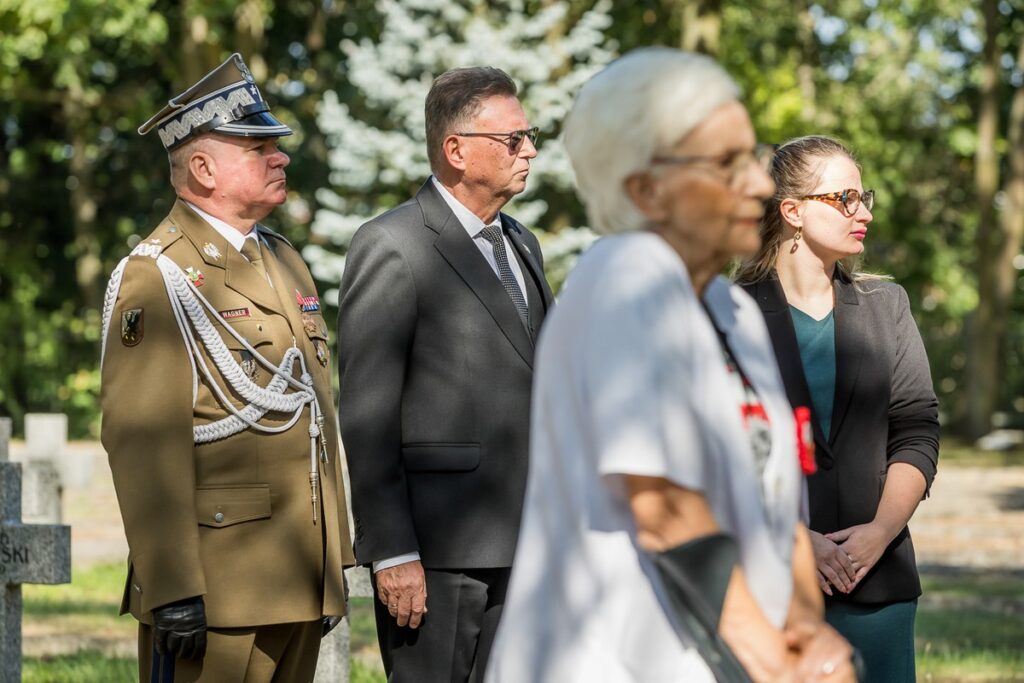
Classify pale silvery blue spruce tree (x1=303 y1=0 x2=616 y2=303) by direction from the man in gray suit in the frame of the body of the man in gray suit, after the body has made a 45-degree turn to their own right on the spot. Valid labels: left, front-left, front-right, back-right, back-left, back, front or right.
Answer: back

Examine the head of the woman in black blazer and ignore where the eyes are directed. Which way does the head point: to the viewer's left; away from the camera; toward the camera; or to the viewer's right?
to the viewer's right

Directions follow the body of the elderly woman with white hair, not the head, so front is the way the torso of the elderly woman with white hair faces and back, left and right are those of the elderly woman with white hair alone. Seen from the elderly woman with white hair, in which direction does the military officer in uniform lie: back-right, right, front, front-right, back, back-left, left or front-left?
back-left

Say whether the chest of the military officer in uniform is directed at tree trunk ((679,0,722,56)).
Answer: no

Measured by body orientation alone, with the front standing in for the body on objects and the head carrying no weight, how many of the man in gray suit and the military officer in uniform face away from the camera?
0

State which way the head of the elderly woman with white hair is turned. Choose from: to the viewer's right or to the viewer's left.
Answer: to the viewer's right

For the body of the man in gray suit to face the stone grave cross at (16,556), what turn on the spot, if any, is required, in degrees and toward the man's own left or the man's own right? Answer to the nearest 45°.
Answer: approximately 180°

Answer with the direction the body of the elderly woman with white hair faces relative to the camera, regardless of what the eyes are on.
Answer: to the viewer's right

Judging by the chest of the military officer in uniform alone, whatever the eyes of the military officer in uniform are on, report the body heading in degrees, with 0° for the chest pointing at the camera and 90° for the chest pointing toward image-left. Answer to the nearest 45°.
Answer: approximately 315°

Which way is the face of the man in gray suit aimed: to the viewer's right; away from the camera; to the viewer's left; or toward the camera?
to the viewer's right

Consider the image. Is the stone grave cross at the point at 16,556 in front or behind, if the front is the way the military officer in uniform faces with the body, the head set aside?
behind

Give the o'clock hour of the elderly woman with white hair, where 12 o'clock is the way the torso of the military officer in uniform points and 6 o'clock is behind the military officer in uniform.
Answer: The elderly woman with white hair is roughly at 1 o'clock from the military officer in uniform.

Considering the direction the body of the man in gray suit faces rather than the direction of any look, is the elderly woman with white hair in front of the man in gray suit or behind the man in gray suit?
in front

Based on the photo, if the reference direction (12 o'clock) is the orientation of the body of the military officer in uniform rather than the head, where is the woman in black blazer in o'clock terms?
The woman in black blazer is roughly at 11 o'clock from the military officer in uniform.

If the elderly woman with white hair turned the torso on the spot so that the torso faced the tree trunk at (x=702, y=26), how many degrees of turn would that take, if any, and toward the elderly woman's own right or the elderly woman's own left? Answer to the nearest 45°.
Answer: approximately 90° to the elderly woman's own left
